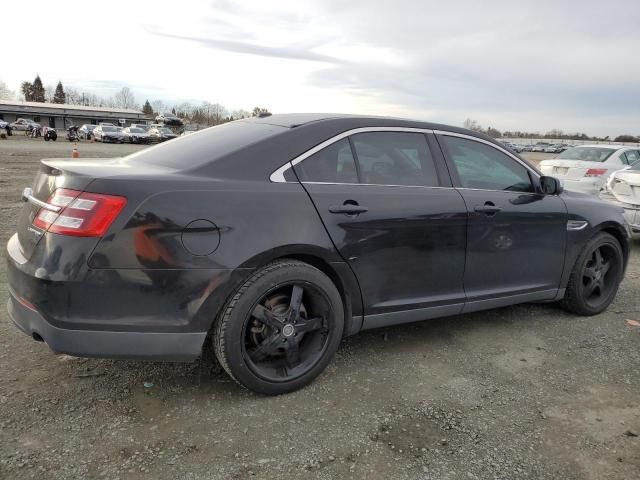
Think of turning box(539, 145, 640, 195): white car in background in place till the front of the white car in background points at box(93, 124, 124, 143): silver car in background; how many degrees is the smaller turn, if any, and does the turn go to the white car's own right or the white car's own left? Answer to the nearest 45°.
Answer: approximately 90° to the white car's own left

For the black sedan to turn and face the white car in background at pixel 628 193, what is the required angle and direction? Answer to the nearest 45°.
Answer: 0° — it already faces it

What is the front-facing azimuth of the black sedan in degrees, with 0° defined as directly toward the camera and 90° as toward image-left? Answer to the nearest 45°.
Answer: approximately 225°

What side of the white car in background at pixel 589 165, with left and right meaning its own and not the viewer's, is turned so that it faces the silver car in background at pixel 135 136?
left

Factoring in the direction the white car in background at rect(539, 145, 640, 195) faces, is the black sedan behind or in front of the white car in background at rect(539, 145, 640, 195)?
behind

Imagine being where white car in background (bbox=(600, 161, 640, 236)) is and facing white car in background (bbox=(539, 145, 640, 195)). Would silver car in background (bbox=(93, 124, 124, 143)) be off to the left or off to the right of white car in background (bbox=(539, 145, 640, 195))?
left

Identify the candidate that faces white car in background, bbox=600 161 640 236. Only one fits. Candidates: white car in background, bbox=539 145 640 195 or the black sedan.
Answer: the black sedan

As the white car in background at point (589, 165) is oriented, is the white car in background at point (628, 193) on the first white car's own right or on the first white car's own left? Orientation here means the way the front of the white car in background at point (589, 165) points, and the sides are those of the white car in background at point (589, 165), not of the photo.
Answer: on the first white car's own right

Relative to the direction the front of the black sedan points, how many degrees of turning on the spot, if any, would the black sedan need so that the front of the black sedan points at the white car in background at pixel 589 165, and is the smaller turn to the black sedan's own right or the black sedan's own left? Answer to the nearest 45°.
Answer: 0° — it already faces it

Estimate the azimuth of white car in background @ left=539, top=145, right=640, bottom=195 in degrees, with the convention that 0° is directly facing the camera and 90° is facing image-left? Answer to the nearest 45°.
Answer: approximately 225°

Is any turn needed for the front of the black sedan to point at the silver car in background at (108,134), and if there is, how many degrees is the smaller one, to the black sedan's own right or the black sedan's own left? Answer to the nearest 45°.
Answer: approximately 90° to the black sedan's own left

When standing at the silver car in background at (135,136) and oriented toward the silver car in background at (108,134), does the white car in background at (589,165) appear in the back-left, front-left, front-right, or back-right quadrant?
back-left
